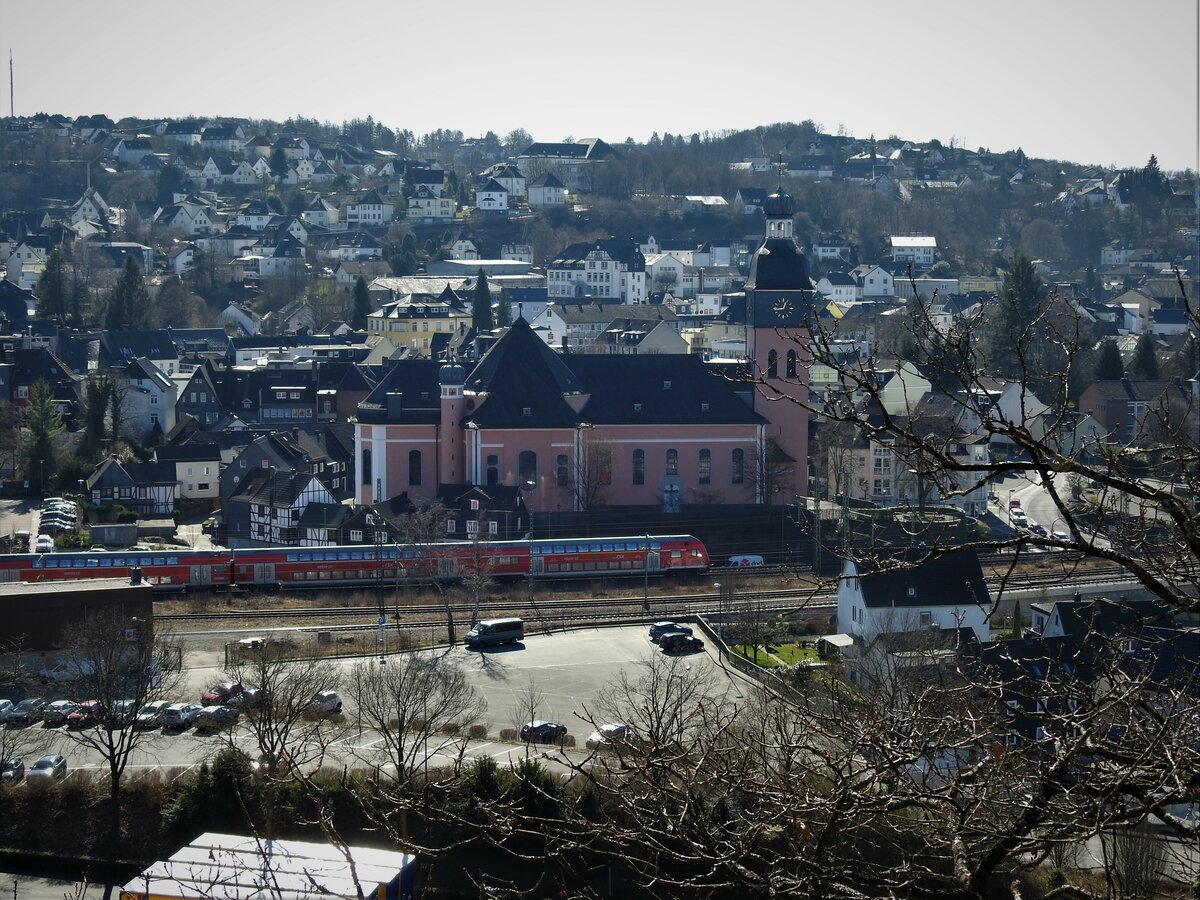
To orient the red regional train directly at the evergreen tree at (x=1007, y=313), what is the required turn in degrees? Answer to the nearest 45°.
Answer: approximately 45° to its left

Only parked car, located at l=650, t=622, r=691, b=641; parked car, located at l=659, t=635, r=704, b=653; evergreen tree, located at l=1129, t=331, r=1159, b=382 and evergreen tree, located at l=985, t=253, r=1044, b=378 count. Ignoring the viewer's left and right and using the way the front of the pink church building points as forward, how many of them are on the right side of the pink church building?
2

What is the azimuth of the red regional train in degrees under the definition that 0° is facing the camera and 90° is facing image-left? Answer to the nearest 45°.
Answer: approximately 270°

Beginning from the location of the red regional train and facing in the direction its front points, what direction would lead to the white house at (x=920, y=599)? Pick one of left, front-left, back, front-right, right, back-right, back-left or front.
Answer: front-right

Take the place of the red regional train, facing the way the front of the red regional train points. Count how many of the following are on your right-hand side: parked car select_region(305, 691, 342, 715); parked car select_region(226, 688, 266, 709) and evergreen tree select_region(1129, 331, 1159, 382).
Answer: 2

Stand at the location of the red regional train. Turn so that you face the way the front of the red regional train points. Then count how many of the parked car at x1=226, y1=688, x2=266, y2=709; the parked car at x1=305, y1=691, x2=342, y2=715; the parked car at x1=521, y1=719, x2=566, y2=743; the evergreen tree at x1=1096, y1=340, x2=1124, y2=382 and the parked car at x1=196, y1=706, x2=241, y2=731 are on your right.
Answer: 4

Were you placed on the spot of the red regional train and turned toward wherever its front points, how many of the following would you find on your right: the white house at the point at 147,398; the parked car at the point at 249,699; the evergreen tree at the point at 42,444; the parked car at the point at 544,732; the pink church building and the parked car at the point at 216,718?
3

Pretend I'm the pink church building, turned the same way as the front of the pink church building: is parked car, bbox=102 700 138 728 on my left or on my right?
on my right

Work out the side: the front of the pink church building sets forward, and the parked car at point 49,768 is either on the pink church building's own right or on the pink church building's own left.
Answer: on the pink church building's own right

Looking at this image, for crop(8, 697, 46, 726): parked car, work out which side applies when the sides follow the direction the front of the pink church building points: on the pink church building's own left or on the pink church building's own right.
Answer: on the pink church building's own right

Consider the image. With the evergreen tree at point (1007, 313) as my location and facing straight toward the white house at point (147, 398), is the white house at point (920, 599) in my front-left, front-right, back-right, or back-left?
front-left

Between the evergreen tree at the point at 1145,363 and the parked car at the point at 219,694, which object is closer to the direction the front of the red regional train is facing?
the evergreen tree

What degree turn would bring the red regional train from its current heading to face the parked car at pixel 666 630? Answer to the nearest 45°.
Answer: approximately 45° to its right
